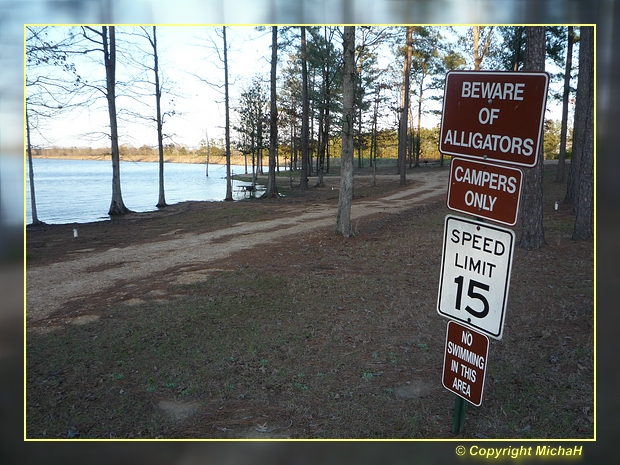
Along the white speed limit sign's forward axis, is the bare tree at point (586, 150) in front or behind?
behind

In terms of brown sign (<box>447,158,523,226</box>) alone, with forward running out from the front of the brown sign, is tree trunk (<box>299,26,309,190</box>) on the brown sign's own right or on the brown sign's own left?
on the brown sign's own right

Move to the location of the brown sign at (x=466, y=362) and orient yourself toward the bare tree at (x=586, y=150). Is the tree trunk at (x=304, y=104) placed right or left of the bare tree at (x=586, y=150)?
left

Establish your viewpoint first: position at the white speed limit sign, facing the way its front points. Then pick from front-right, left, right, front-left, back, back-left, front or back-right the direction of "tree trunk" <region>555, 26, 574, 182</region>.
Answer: back-right

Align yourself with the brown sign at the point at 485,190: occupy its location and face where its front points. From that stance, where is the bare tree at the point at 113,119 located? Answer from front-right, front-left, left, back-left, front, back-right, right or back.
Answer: right

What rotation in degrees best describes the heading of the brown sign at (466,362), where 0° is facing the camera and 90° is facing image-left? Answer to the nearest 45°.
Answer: approximately 45°

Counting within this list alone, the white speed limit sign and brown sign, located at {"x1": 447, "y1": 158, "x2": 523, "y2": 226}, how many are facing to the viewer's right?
0

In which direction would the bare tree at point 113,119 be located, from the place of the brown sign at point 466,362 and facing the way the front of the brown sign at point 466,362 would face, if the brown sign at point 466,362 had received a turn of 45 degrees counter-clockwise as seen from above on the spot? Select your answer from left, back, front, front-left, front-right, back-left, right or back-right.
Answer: back-right

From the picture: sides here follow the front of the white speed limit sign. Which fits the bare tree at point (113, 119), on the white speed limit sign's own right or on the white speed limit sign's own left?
on the white speed limit sign's own right

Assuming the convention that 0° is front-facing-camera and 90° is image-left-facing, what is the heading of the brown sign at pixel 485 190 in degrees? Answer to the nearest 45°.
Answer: approximately 45°
